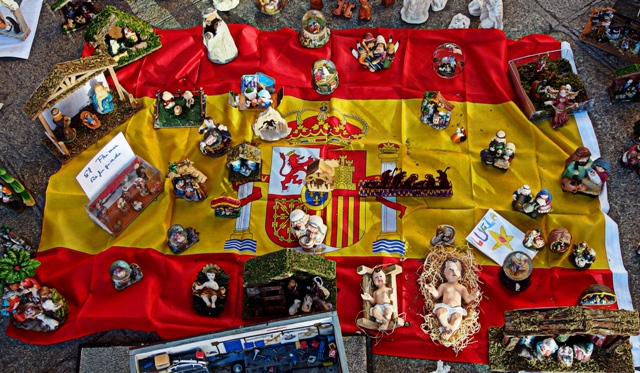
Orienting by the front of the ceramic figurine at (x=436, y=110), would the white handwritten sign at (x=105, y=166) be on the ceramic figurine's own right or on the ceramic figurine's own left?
on the ceramic figurine's own right

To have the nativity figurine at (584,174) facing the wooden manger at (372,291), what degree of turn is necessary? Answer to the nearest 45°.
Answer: approximately 45° to its right

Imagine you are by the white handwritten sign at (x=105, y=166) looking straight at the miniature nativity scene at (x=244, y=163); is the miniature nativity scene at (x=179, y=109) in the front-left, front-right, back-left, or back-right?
front-left

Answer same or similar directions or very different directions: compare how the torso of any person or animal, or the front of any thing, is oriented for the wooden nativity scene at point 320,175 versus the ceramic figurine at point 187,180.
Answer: same or similar directions

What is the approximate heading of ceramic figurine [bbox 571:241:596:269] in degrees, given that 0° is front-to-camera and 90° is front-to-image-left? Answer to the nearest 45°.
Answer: approximately 0°

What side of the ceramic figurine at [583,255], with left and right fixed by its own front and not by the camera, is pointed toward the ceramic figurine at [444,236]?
right

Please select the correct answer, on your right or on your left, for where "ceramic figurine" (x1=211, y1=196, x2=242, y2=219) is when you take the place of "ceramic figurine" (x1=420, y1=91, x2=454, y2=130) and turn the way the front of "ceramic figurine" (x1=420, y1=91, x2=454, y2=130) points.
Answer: on your right

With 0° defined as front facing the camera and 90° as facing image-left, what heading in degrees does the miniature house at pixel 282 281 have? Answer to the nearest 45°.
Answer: approximately 0°

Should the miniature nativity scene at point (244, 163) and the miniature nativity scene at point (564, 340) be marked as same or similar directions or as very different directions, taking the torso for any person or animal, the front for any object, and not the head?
same or similar directions

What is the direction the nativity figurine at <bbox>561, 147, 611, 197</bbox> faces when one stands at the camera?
facing the viewer

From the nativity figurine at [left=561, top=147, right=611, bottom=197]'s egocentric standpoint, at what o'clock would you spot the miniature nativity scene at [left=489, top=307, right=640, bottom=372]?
The miniature nativity scene is roughly at 12 o'clock from the nativity figurine.

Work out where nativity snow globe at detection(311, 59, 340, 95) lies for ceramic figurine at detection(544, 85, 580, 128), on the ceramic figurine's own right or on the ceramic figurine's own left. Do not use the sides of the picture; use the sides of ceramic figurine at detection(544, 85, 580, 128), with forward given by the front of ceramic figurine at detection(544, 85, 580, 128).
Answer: on the ceramic figurine's own right

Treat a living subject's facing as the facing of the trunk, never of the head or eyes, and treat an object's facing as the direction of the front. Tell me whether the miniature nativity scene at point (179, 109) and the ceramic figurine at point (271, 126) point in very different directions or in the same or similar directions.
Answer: same or similar directions

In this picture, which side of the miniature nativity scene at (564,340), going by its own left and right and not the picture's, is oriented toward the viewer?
front

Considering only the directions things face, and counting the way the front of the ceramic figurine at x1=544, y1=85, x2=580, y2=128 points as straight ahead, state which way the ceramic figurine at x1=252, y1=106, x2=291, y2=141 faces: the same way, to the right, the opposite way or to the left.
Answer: the same way

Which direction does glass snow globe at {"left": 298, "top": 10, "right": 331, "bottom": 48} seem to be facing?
toward the camera

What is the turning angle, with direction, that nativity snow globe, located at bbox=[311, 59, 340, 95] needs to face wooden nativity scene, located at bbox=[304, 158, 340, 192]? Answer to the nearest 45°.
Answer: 0° — it already faces it
